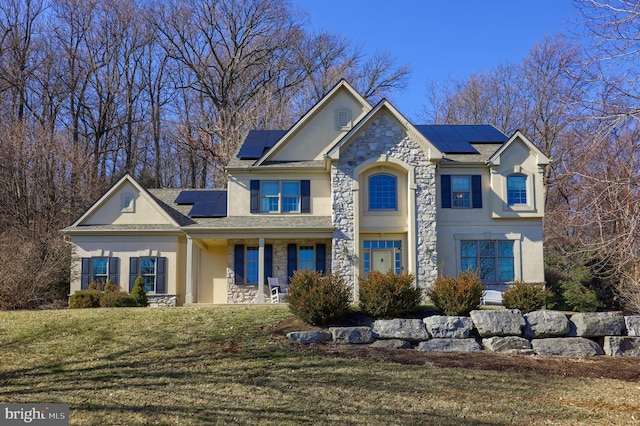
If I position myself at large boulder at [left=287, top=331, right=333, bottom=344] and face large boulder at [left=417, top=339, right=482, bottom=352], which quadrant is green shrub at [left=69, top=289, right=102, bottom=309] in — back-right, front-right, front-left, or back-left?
back-left

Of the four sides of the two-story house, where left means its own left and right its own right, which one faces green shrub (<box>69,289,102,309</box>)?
right

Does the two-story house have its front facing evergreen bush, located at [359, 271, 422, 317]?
yes

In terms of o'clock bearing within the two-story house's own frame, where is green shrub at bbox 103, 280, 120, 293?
The green shrub is roughly at 3 o'clock from the two-story house.

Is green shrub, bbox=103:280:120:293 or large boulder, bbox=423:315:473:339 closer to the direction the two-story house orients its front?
the large boulder

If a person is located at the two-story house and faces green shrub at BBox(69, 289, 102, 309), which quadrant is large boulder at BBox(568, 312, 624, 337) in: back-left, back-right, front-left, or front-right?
back-left

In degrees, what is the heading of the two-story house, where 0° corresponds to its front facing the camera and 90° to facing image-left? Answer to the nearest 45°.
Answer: approximately 0°

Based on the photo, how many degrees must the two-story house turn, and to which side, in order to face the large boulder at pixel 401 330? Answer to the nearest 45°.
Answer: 0° — it already faces it

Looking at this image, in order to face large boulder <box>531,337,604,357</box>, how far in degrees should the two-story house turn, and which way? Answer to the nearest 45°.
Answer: approximately 45° to its left

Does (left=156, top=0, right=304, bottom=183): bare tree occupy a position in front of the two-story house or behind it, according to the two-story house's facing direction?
behind

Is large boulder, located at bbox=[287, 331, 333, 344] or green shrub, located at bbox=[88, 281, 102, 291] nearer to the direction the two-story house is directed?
the large boulder
